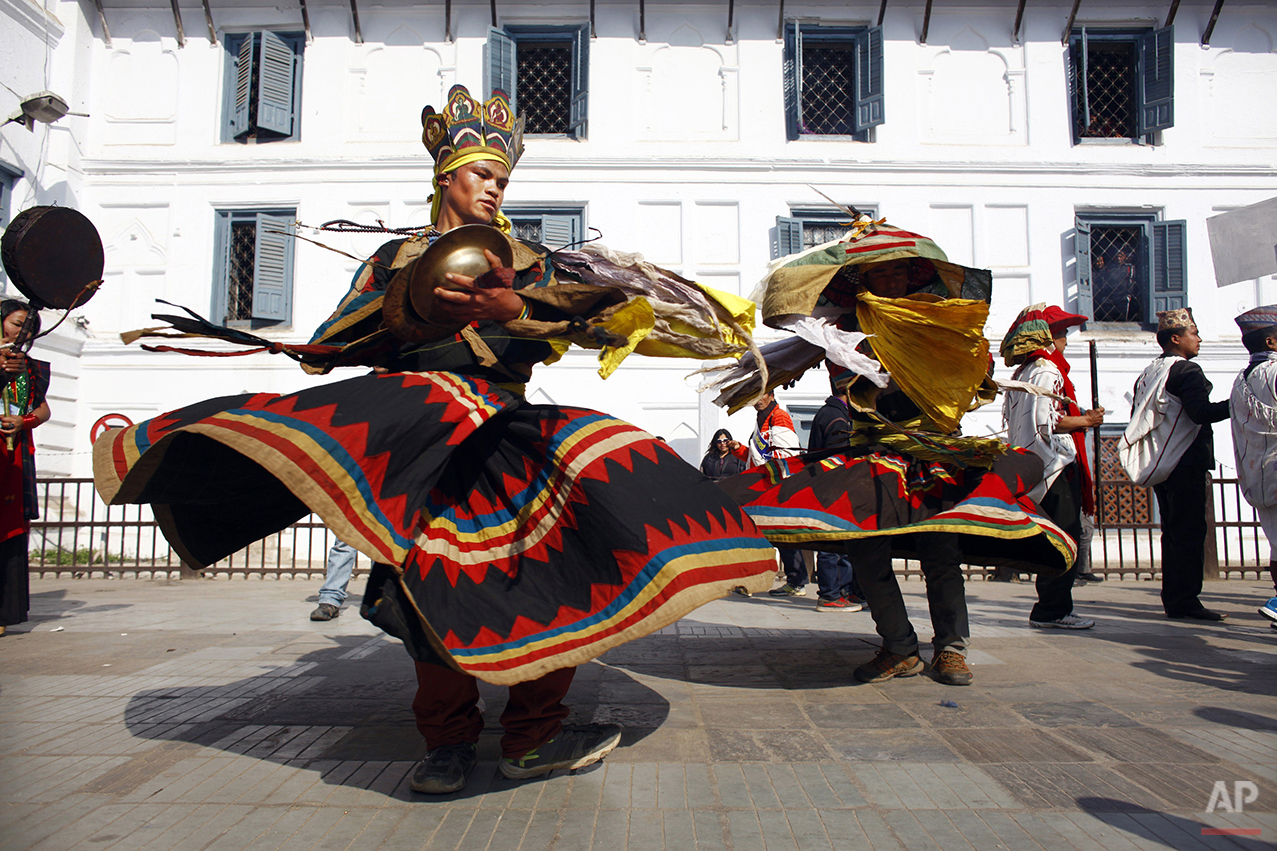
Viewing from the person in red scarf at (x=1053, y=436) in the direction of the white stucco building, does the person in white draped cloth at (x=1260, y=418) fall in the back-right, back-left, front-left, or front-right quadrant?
back-right

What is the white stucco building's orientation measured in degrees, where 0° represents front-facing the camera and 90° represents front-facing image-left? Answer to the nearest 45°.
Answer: approximately 0°

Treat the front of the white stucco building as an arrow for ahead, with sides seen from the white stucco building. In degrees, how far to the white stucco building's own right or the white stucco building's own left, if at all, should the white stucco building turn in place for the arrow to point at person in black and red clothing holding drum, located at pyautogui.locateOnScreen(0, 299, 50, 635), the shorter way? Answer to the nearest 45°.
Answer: approximately 45° to the white stucco building's own right

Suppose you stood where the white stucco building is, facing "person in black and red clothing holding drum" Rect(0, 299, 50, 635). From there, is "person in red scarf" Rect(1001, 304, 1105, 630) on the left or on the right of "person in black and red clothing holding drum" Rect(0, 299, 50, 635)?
left

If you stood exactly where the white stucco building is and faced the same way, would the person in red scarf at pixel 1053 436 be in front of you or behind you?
in front

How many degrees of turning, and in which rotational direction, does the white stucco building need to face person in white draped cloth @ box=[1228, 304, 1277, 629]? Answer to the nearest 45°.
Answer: approximately 45° to its left
